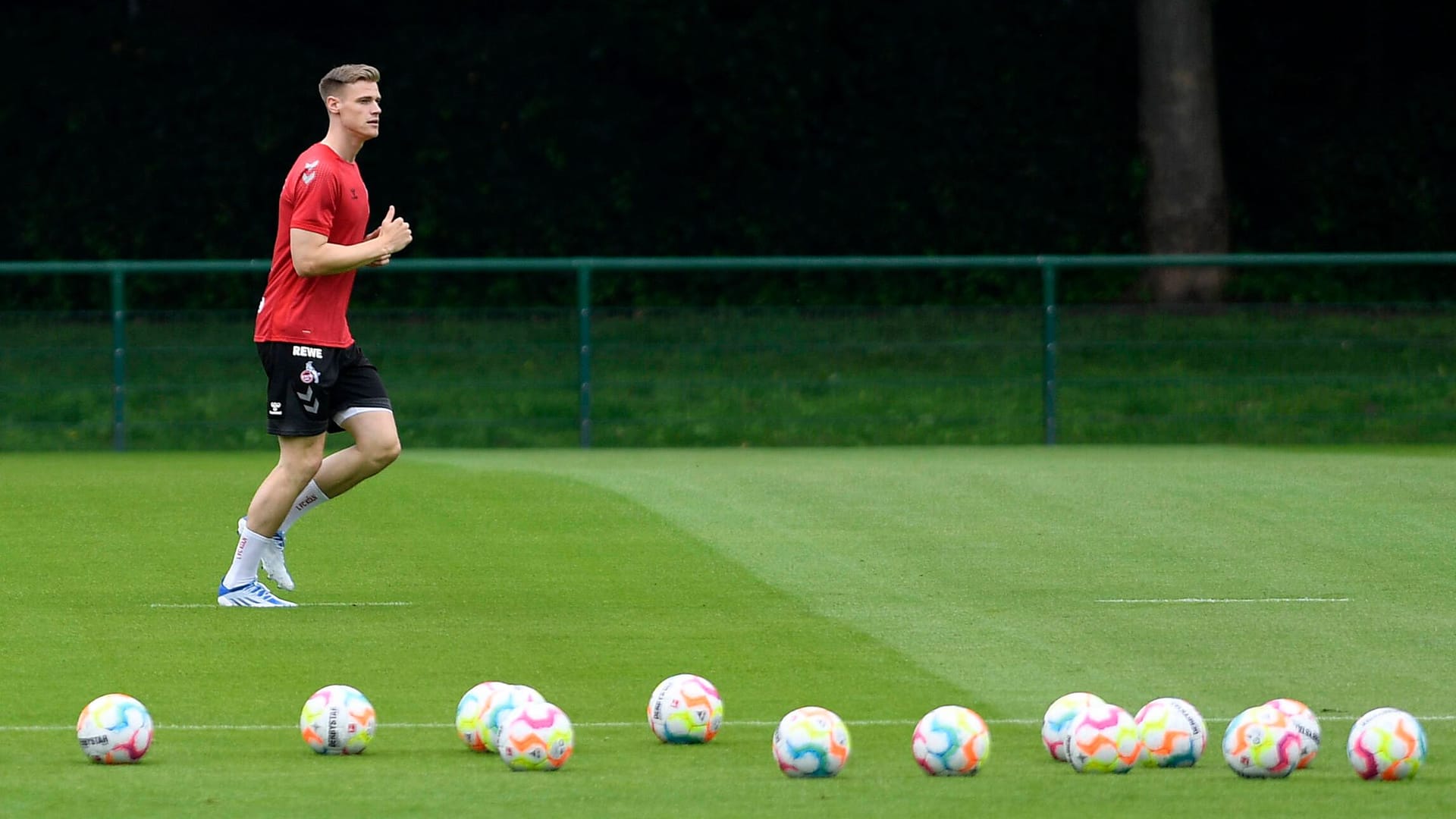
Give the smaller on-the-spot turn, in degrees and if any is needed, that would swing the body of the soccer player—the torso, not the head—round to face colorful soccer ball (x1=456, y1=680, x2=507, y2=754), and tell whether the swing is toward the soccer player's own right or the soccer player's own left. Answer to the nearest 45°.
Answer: approximately 90° to the soccer player's own right

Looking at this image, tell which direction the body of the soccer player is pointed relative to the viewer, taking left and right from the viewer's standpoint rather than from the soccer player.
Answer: facing to the right of the viewer

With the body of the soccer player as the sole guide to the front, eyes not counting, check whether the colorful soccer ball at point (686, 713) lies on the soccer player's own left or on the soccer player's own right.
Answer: on the soccer player's own right

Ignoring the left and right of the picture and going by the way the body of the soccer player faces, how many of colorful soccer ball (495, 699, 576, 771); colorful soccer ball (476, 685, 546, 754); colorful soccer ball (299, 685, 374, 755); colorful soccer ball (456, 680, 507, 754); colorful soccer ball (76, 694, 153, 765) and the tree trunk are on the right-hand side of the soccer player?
5

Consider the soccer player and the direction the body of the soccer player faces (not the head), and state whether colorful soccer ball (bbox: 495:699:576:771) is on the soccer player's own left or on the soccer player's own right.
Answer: on the soccer player's own right

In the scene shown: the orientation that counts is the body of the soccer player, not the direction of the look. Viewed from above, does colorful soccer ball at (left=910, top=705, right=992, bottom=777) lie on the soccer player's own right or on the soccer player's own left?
on the soccer player's own right

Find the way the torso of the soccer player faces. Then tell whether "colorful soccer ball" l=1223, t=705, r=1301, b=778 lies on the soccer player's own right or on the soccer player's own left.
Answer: on the soccer player's own right

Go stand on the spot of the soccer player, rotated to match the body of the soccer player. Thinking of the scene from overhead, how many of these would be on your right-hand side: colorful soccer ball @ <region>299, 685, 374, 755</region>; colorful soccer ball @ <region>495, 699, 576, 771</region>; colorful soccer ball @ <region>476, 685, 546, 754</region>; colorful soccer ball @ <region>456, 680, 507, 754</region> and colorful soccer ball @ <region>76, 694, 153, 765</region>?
5

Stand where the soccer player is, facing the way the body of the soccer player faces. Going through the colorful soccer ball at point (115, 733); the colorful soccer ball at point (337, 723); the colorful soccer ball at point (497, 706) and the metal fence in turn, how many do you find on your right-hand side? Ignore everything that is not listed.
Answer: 3

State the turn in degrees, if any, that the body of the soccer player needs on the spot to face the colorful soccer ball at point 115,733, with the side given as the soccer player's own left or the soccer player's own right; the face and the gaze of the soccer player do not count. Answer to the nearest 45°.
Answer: approximately 90° to the soccer player's own right

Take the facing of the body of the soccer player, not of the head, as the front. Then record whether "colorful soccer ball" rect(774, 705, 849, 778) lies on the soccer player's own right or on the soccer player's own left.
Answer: on the soccer player's own right

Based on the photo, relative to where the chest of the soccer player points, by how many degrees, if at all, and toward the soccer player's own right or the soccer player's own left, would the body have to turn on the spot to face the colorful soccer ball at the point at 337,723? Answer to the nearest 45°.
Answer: approximately 90° to the soccer player's own right

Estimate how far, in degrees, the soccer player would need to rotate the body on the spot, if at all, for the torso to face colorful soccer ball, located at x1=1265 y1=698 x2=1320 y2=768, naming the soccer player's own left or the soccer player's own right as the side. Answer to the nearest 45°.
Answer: approximately 45° to the soccer player's own right

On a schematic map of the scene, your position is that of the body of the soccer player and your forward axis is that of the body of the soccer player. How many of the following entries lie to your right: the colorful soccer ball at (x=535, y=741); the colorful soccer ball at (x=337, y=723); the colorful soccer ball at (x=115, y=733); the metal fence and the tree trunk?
3
